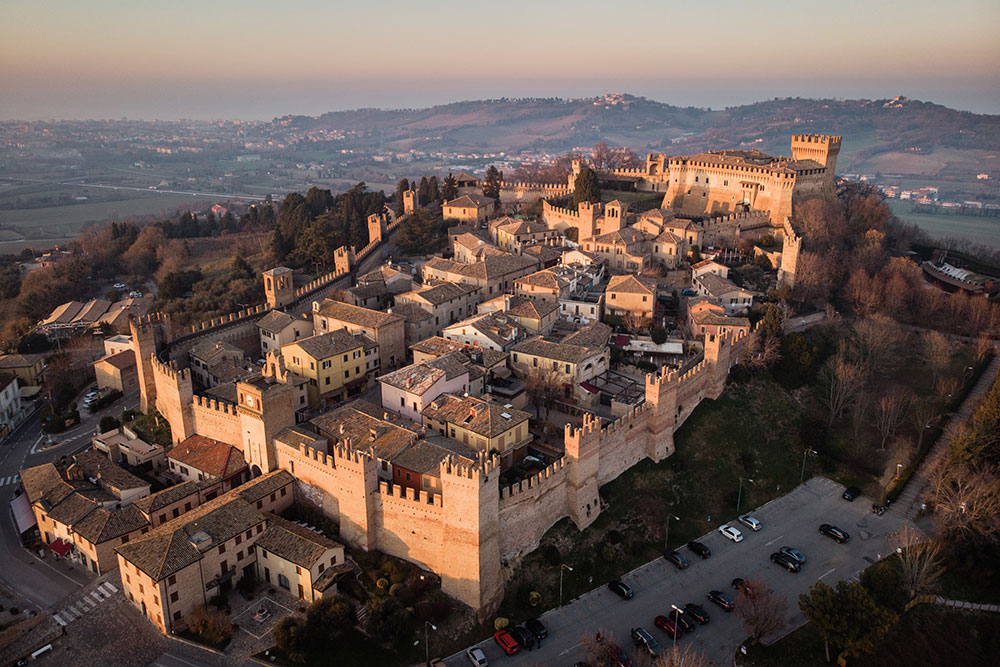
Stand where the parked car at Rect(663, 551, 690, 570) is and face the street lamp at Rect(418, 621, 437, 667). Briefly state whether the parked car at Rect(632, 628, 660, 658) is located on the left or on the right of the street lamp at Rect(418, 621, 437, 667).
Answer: left

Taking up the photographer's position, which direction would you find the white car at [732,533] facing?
facing away from the viewer and to the left of the viewer

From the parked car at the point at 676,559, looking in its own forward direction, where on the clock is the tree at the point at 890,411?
The tree is roughly at 3 o'clock from the parked car.

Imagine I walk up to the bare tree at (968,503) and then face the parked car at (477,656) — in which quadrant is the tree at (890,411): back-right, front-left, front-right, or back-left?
back-right

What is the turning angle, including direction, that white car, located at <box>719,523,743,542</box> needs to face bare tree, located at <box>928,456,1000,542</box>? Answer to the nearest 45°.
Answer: approximately 135° to its right

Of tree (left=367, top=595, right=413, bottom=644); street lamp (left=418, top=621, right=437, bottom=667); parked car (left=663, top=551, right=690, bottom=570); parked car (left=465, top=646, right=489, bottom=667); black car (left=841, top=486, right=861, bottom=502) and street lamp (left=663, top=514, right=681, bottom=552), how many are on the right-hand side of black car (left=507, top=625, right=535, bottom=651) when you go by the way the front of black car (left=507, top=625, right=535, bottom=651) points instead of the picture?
3

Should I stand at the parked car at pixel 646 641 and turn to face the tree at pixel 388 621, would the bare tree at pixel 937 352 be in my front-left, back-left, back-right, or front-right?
back-right

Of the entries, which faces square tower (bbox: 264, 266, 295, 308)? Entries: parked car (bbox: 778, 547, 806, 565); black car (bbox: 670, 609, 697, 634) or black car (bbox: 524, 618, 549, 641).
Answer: black car (bbox: 524, 618, 549, 641)

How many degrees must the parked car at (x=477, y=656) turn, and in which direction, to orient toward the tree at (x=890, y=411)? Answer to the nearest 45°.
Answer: approximately 90° to its right
